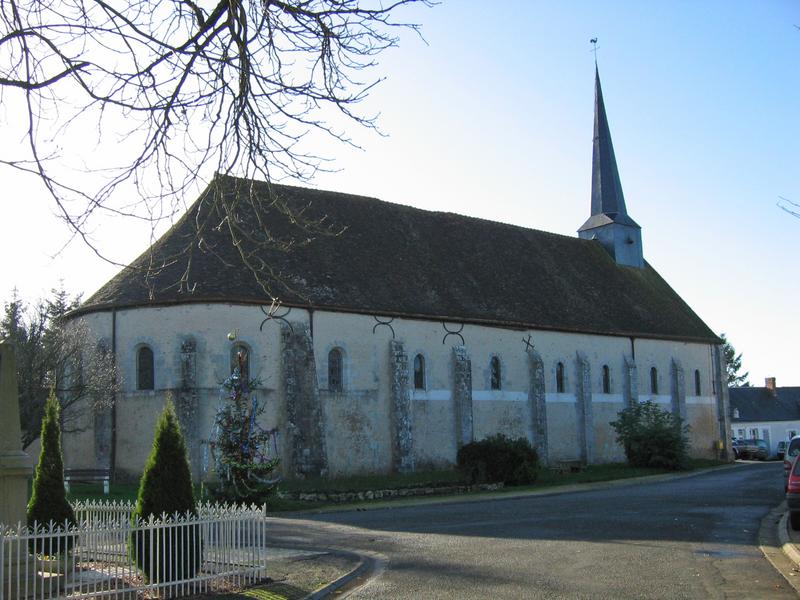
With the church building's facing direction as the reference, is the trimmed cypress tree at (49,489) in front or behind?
behind

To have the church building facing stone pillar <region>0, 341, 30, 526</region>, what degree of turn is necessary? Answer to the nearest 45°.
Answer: approximately 135° to its right

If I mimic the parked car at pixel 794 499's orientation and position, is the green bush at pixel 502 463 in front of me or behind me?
in front

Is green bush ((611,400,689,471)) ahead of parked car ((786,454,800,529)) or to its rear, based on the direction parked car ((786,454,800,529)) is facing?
ahead

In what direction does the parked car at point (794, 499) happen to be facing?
away from the camera

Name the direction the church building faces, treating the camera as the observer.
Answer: facing away from the viewer and to the right of the viewer

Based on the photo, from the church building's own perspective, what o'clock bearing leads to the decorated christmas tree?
The decorated christmas tree is roughly at 5 o'clock from the church building.

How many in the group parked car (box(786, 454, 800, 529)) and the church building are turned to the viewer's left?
0

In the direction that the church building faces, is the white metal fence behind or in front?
behind
